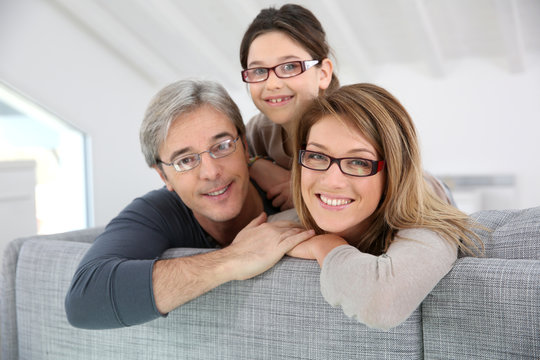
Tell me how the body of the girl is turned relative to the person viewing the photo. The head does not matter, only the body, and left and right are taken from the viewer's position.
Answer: facing the viewer and to the left of the viewer

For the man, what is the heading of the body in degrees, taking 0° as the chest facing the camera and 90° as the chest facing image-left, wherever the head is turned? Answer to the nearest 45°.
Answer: approximately 315°

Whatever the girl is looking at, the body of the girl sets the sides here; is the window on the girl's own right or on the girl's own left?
on the girl's own right

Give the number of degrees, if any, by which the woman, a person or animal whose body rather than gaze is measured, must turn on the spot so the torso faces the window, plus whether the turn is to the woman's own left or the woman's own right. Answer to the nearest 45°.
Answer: approximately 90° to the woman's own right

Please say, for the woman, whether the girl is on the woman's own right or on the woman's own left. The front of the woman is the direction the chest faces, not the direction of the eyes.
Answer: on the woman's own right
